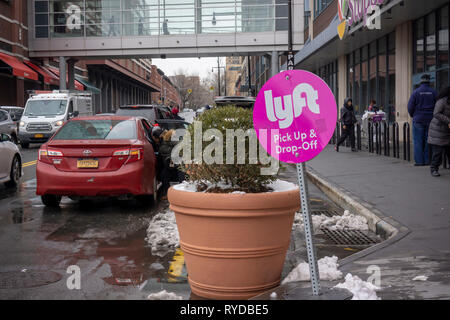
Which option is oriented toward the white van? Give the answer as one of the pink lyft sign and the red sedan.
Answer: the red sedan

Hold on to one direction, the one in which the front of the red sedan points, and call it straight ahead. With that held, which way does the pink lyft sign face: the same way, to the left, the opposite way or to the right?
the opposite way

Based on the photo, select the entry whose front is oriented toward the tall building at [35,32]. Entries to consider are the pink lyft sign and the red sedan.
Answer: the red sedan

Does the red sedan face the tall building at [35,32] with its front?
yes

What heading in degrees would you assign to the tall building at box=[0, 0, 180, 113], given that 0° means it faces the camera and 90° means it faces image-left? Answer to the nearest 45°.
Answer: approximately 315°

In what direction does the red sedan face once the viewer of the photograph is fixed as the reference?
facing away from the viewer

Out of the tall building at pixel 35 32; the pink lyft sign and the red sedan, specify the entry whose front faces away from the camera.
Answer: the red sedan

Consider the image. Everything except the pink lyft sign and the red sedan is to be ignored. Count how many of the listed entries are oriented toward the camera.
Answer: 1

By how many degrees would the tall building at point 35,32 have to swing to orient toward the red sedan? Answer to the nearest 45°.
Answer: approximately 45° to its right
